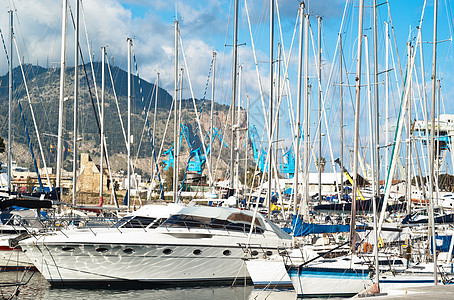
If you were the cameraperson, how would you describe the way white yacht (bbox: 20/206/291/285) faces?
facing to the left of the viewer
